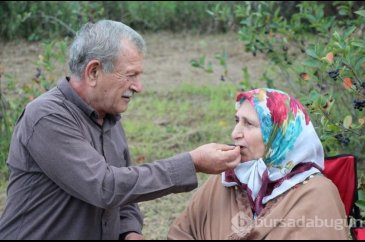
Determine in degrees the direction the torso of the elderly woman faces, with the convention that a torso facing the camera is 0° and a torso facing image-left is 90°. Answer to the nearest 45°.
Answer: approximately 45°

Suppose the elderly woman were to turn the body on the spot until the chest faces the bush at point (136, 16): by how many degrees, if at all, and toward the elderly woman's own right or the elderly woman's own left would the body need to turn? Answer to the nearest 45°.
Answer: approximately 135° to the elderly woman's own right

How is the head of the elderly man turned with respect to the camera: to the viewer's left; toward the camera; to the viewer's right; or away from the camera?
to the viewer's right

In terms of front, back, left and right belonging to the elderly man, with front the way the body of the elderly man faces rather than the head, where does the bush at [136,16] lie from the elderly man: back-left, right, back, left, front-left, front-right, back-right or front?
back-left

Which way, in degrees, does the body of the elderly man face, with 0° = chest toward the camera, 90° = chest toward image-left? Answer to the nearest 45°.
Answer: approximately 315°

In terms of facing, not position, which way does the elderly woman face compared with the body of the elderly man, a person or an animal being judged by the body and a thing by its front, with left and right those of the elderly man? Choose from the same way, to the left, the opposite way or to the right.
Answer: to the right

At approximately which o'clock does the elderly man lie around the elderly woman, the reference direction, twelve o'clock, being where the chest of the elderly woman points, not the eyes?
The elderly man is roughly at 1 o'clock from the elderly woman.

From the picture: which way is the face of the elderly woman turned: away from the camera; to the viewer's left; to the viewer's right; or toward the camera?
to the viewer's left

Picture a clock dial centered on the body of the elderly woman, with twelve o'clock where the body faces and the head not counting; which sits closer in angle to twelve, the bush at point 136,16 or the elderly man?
the elderly man
